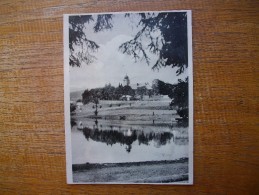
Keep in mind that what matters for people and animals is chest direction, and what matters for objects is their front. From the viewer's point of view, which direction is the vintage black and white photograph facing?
toward the camera
